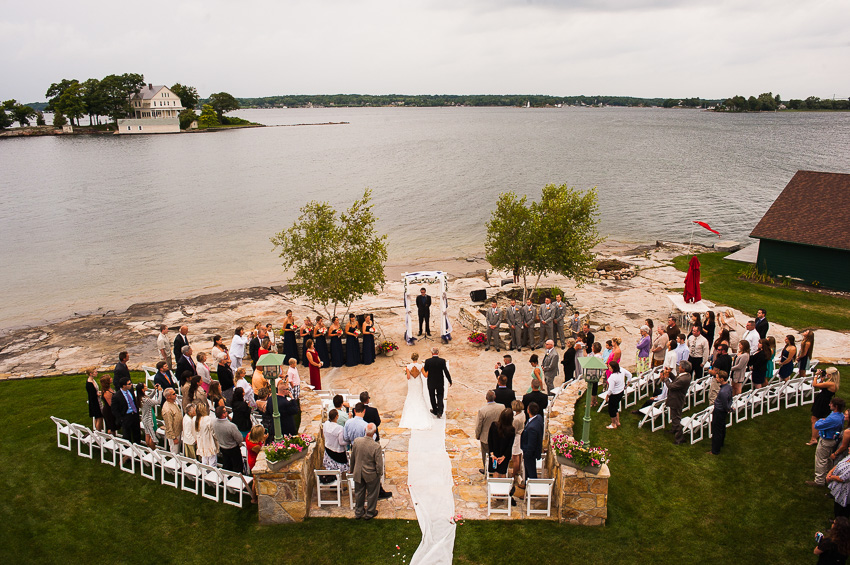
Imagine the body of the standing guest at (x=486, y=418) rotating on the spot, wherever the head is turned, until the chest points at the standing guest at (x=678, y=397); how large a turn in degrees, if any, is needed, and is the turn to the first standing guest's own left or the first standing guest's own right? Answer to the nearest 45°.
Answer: approximately 90° to the first standing guest's own right

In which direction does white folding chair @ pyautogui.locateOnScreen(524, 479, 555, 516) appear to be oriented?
away from the camera

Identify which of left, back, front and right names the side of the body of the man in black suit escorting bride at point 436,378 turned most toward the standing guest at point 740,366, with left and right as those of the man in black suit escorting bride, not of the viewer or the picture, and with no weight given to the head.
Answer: right

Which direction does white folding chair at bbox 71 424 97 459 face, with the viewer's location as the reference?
facing away from the viewer and to the right of the viewer

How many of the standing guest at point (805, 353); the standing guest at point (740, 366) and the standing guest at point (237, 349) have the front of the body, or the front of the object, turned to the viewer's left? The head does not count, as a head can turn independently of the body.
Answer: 2

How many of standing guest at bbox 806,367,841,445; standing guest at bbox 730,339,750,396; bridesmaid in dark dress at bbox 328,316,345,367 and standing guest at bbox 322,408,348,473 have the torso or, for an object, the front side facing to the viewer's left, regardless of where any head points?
2

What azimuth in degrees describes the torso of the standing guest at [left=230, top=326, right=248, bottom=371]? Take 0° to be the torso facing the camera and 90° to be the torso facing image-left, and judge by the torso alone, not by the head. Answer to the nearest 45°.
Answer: approximately 270°

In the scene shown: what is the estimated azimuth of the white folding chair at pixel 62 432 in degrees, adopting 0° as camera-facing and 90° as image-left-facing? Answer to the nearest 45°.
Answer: approximately 225°

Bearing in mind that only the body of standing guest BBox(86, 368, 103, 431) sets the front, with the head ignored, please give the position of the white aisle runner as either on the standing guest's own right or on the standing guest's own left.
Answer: on the standing guest's own right
